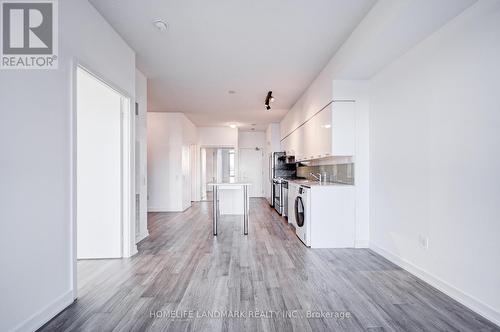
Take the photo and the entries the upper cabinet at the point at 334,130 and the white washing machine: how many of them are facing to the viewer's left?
2

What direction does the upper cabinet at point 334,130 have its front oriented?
to the viewer's left

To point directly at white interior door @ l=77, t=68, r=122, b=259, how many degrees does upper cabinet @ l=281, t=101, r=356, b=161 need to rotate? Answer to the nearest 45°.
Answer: approximately 45° to its left

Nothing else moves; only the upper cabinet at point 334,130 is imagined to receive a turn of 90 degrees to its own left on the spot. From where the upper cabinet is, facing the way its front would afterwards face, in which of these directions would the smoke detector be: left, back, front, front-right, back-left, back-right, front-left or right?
front-right

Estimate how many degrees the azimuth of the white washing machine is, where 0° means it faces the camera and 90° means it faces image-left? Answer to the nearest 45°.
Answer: approximately 90°

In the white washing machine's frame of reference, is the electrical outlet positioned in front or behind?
behind
